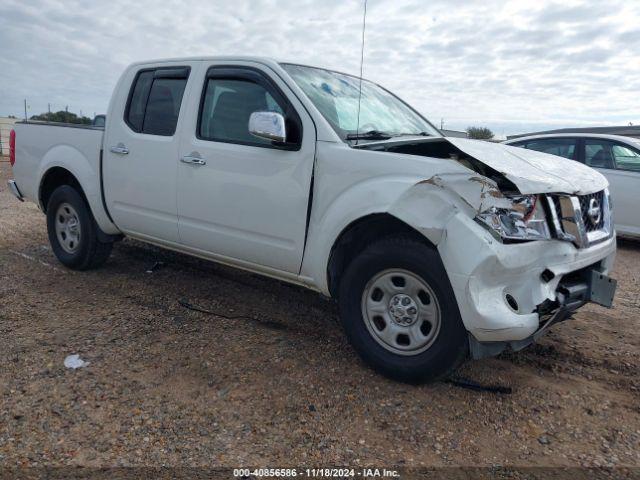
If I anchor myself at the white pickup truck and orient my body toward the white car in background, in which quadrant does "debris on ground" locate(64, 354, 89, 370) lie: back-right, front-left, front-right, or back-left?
back-right

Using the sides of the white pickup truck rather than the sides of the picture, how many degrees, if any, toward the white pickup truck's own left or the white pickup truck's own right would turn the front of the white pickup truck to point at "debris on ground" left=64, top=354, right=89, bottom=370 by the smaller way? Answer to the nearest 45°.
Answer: approximately 135° to the white pickup truck's own right

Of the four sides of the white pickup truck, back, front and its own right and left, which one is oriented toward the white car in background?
left

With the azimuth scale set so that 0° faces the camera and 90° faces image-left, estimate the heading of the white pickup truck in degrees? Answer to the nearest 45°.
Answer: approximately 315°
